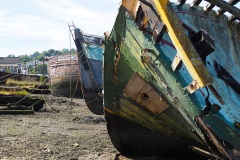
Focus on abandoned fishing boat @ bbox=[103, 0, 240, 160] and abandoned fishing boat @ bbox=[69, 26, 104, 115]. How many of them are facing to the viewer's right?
0

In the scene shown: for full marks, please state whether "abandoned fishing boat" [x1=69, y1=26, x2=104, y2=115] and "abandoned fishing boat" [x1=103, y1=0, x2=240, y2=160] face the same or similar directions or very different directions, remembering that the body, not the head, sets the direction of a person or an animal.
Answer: same or similar directions
